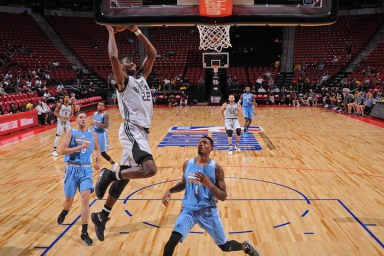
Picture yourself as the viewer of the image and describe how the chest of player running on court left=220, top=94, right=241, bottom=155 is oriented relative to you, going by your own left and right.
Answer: facing the viewer

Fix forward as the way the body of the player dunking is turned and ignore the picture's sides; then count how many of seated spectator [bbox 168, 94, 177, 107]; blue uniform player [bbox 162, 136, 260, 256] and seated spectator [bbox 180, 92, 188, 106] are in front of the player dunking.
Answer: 1

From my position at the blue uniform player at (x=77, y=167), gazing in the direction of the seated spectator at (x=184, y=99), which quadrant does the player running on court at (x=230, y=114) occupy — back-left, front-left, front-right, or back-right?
front-right

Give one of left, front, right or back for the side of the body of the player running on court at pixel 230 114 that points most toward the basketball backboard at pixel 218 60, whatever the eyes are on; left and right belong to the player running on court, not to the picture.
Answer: back

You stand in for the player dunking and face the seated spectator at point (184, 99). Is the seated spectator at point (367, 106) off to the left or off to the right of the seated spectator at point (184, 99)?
right

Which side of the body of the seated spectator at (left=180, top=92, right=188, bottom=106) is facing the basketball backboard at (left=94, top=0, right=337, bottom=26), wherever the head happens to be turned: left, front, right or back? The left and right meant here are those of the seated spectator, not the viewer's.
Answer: front

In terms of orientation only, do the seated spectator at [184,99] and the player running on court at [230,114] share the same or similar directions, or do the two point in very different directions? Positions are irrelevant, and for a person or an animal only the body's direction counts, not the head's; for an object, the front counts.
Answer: same or similar directions

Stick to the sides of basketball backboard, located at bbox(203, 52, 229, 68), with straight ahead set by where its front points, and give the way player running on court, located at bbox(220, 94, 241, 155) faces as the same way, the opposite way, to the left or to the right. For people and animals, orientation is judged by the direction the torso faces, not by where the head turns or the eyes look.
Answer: the same way

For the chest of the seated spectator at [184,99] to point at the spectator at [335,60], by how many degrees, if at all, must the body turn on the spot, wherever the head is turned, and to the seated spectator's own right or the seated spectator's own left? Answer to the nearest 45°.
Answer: approximately 90° to the seated spectator's own left

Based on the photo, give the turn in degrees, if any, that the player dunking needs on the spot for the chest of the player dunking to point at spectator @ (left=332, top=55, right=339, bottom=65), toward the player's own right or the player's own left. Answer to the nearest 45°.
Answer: approximately 90° to the player's own left

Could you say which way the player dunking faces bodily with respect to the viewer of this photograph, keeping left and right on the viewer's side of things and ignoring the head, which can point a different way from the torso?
facing the viewer and to the right of the viewer

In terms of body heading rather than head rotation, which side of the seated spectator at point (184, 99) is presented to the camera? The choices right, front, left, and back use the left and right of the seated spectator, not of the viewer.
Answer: front

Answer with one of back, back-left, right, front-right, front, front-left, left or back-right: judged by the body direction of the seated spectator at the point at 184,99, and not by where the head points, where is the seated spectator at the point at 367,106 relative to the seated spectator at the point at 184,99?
front-left

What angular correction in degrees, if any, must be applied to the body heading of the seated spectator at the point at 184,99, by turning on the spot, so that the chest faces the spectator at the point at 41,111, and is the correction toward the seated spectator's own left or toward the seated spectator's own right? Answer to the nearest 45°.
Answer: approximately 45° to the seated spectator's own right

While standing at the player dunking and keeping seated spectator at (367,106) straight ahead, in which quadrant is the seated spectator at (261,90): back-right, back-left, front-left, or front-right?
front-left

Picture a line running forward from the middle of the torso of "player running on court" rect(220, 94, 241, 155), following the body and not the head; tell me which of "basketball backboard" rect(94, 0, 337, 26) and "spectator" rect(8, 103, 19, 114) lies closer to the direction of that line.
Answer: the basketball backboard

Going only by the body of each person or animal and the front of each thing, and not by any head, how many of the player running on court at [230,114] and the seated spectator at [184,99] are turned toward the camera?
2
